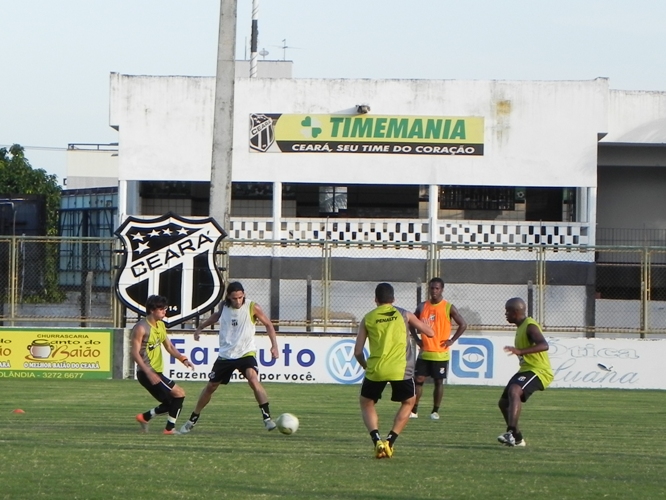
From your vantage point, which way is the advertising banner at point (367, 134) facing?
toward the camera

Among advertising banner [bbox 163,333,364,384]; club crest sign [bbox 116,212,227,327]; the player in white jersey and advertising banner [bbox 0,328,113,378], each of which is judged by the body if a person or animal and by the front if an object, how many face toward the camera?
4

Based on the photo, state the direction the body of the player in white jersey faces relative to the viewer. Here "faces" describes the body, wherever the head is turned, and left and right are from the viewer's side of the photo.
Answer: facing the viewer

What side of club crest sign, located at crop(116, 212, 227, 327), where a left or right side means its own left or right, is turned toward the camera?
front

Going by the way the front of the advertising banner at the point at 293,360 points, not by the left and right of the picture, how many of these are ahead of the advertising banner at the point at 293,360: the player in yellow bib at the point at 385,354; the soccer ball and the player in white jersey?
3

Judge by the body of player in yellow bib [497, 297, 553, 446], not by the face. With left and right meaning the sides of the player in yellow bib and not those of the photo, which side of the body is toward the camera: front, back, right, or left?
left

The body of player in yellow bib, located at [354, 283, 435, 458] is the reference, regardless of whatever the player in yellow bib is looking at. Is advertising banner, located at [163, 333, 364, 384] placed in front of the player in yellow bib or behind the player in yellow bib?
in front

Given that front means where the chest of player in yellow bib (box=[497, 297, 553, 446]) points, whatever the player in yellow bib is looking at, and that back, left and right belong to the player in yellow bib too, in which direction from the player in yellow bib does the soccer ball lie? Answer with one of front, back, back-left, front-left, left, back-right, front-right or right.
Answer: front

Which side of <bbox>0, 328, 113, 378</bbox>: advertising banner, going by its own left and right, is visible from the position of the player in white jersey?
front

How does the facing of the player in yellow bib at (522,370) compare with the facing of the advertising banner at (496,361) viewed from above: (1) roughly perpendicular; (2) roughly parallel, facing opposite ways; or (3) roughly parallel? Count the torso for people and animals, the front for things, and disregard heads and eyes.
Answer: roughly perpendicular

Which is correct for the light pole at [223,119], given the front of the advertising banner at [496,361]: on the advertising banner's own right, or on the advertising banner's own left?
on the advertising banner's own right

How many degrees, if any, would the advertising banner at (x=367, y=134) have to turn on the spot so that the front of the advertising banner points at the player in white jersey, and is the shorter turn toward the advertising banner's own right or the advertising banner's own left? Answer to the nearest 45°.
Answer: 0° — it already faces them

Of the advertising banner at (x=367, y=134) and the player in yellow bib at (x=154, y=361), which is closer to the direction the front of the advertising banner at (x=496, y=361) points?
the player in yellow bib

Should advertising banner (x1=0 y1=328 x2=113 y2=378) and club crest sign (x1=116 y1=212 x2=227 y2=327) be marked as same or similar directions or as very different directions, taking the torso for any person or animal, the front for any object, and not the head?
same or similar directions

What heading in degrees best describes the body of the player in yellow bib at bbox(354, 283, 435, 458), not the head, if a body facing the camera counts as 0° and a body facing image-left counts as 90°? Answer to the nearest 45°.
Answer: approximately 180°

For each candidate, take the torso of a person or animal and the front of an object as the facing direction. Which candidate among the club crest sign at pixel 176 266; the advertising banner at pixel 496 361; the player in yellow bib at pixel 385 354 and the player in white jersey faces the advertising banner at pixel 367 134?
the player in yellow bib

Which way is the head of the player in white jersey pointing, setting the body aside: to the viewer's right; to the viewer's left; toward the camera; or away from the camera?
toward the camera
